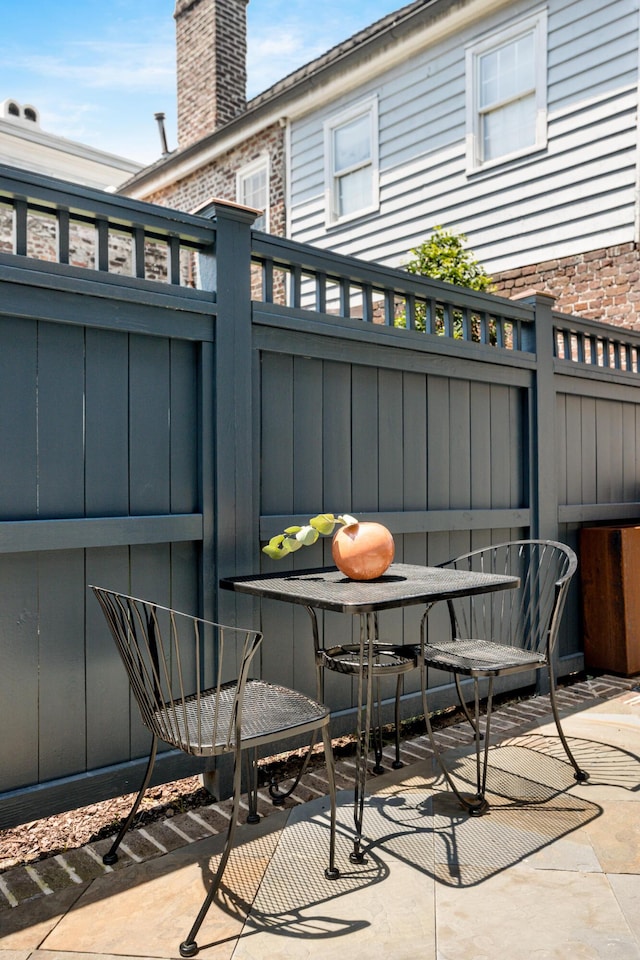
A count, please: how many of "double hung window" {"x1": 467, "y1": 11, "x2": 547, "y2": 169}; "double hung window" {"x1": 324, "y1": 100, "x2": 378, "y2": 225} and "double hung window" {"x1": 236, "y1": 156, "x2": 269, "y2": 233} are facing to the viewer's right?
0

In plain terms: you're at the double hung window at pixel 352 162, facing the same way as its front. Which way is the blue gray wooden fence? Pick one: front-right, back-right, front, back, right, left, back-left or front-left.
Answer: front-left

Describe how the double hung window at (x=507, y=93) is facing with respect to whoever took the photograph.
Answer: facing the viewer and to the left of the viewer

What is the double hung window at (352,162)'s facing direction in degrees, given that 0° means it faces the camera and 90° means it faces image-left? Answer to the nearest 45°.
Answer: approximately 45°

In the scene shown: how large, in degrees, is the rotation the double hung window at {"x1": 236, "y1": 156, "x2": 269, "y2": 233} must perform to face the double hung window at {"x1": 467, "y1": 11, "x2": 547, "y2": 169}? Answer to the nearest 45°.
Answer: approximately 90° to its left

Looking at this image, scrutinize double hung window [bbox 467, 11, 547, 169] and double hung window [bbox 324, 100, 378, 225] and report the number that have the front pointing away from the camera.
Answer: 0

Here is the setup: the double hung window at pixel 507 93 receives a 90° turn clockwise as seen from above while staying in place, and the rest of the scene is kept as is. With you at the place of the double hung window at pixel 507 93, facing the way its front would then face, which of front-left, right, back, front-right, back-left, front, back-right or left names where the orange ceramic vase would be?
back-left

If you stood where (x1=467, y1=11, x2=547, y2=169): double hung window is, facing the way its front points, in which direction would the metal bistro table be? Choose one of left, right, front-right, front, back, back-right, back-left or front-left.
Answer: front-left

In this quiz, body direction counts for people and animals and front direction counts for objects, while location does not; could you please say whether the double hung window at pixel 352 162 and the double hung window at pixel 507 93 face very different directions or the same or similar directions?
same or similar directions

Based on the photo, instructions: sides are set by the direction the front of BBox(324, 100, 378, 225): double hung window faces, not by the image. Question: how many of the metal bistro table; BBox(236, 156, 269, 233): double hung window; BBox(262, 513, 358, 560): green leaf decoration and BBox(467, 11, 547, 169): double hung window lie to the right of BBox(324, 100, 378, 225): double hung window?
1

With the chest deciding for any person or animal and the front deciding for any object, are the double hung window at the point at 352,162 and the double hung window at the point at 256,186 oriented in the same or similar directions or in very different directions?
same or similar directions

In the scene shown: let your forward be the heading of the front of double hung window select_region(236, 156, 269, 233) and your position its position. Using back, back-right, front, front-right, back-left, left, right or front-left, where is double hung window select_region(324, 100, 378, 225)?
left
